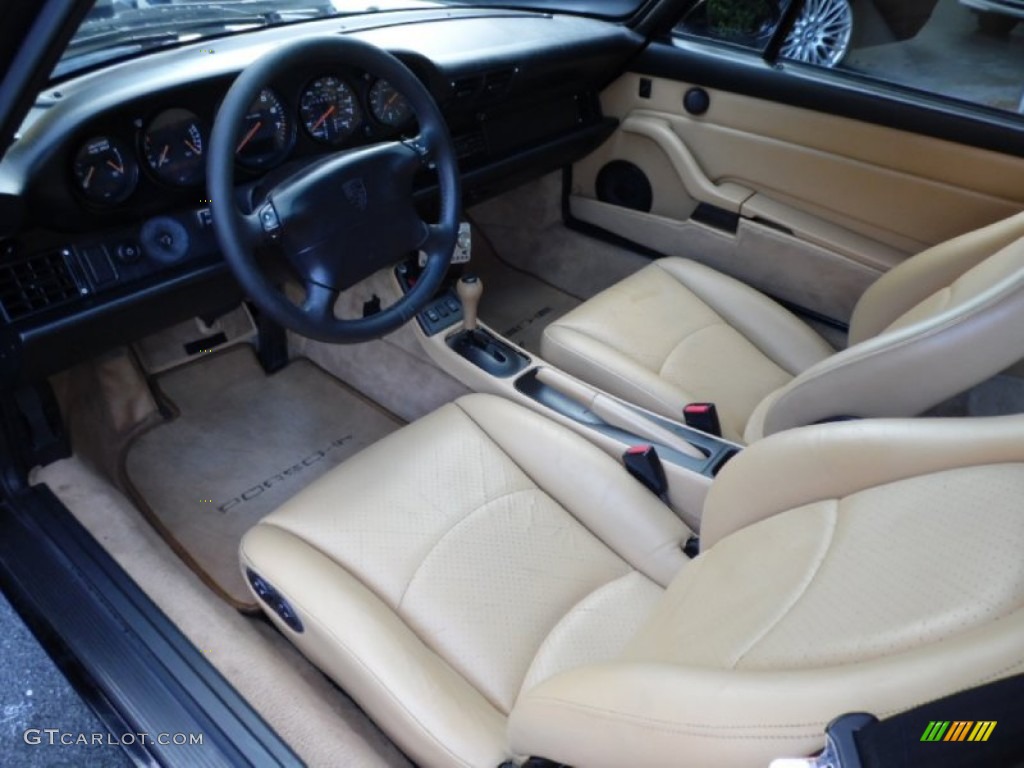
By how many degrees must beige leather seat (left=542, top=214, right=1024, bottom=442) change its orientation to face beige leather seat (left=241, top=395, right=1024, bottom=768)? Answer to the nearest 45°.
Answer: approximately 135° to its left

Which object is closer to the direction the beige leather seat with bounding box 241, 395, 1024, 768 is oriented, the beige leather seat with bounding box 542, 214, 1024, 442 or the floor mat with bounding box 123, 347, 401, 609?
the floor mat

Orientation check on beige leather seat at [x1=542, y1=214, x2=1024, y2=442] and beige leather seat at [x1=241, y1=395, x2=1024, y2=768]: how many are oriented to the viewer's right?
0

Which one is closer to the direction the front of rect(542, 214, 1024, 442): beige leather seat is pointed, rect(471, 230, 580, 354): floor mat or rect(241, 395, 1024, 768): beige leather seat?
the floor mat

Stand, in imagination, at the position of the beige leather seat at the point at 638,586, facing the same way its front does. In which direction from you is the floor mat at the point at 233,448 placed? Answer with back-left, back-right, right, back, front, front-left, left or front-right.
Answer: front

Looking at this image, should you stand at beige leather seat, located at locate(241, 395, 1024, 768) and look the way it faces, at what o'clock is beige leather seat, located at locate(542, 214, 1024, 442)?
beige leather seat, located at locate(542, 214, 1024, 442) is roughly at 2 o'clock from beige leather seat, located at locate(241, 395, 1024, 768).

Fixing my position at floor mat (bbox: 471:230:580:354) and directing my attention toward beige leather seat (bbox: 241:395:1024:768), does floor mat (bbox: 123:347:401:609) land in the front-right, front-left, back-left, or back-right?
front-right

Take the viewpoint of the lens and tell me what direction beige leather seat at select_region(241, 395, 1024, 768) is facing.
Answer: facing away from the viewer and to the left of the viewer

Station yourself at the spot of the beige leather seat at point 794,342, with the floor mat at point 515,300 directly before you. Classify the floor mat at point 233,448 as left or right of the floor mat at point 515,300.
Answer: left

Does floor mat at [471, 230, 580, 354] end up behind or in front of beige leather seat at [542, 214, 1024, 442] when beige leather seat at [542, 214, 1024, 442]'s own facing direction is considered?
in front

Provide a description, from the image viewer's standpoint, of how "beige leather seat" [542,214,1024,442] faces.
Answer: facing away from the viewer and to the left of the viewer

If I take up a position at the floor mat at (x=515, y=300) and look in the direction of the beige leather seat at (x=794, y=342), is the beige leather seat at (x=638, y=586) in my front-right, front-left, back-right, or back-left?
front-right

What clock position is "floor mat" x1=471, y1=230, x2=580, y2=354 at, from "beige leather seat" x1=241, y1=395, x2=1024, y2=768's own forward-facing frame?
The floor mat is roughly at 1 o'clock from the beige leather seat.

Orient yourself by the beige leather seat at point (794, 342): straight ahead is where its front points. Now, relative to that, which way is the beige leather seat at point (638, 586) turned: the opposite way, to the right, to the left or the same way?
the same way

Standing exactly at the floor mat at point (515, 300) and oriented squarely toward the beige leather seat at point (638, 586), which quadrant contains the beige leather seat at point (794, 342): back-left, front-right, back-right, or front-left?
front-left
